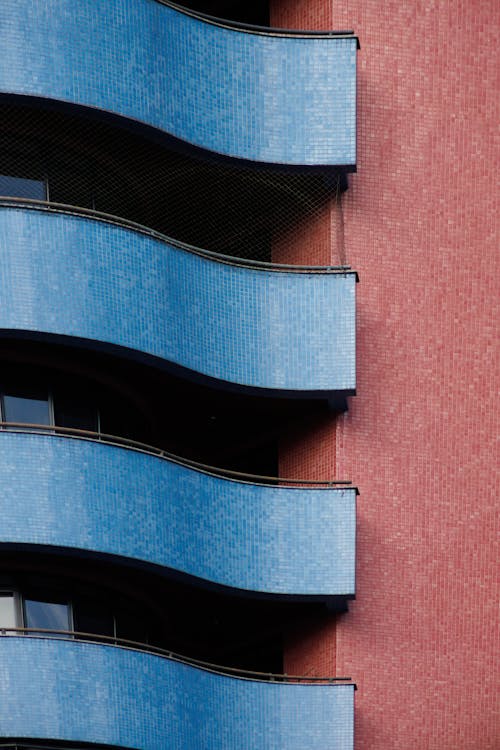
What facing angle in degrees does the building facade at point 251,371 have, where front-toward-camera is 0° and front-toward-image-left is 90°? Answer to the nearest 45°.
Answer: approximately 0°
